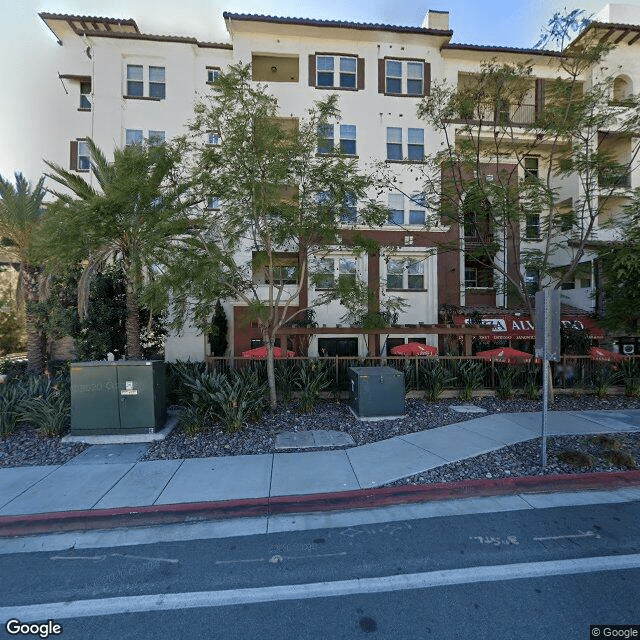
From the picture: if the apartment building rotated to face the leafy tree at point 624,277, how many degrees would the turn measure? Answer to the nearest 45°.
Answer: approximately 45° to its left

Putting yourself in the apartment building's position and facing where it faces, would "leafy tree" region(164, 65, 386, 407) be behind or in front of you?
in front

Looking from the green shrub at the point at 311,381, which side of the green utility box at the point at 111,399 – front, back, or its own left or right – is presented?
left

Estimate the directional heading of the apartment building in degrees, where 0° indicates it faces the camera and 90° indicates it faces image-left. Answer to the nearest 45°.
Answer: approximately 0°

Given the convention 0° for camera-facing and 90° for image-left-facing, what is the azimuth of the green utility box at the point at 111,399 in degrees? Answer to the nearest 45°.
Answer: approximately 0°

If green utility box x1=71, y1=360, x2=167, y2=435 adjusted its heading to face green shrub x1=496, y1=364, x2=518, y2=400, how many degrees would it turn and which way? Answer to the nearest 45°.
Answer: approximately 90° to its left

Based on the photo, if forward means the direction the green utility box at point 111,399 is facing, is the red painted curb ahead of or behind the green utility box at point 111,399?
ahead

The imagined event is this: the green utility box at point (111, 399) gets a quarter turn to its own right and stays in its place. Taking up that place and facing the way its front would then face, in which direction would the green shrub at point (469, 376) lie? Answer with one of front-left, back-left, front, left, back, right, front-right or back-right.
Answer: back

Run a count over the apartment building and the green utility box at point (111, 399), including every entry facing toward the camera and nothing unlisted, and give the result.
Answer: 2

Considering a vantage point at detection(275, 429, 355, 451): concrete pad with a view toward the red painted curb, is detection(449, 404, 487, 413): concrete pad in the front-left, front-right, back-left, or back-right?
back-left
